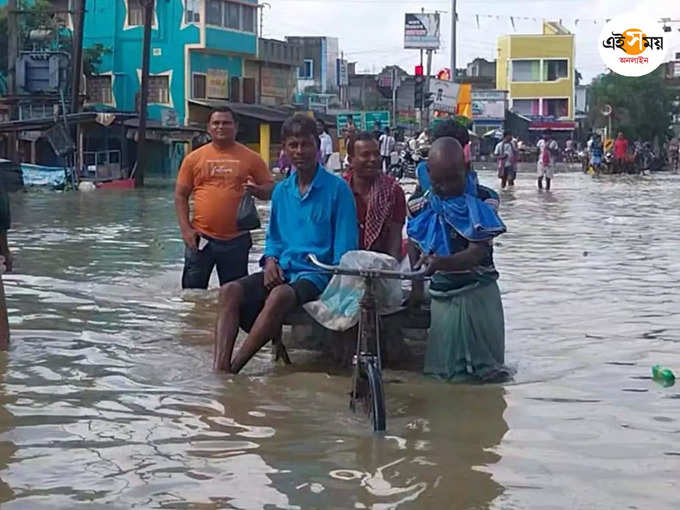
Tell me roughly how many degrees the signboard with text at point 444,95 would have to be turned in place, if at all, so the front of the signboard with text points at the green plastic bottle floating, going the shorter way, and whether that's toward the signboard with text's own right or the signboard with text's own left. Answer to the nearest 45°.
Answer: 0° — it already faces it

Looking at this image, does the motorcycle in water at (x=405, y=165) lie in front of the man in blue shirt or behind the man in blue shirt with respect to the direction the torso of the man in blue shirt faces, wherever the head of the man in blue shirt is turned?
behind

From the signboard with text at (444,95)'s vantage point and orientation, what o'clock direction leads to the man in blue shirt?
The man in blue shirt is roughly at 12 o'clock from the signboard with text.

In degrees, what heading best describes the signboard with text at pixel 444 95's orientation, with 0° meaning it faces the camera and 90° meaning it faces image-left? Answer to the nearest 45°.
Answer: approximately 0°

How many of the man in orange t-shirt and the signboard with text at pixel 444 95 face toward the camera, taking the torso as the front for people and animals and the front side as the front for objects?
2

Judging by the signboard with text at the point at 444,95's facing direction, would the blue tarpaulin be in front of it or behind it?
in front

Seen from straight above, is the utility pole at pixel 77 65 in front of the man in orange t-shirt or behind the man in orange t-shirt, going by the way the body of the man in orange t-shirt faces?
behind

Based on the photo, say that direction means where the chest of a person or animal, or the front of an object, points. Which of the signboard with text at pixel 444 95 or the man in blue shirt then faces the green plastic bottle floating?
the signboard with text

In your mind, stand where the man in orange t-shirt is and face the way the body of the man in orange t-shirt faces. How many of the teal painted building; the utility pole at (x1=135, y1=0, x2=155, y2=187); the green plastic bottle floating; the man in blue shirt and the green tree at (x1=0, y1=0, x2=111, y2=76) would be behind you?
3
